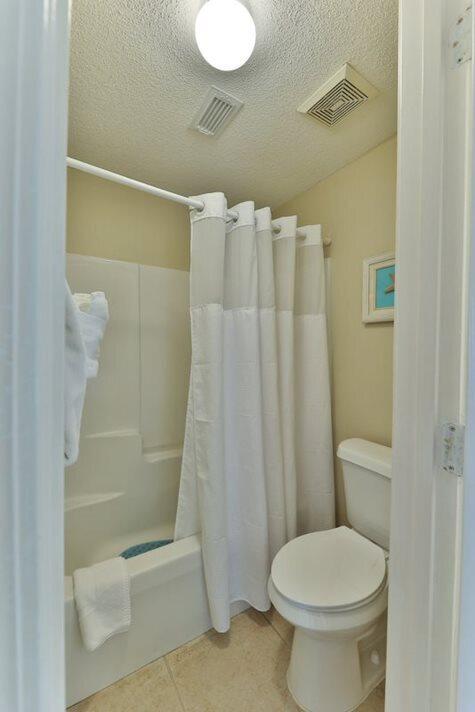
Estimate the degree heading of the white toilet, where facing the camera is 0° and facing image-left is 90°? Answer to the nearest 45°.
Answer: approximately 45°

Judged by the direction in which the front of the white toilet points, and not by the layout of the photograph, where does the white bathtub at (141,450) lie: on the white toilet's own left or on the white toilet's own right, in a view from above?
on the white toilet's own right

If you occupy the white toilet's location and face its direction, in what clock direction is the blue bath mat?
The blue bath mat is roughly at 2 o'clock from the white toilet.

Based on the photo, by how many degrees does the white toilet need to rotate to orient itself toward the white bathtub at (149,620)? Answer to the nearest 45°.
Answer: approximately 45° to its right
